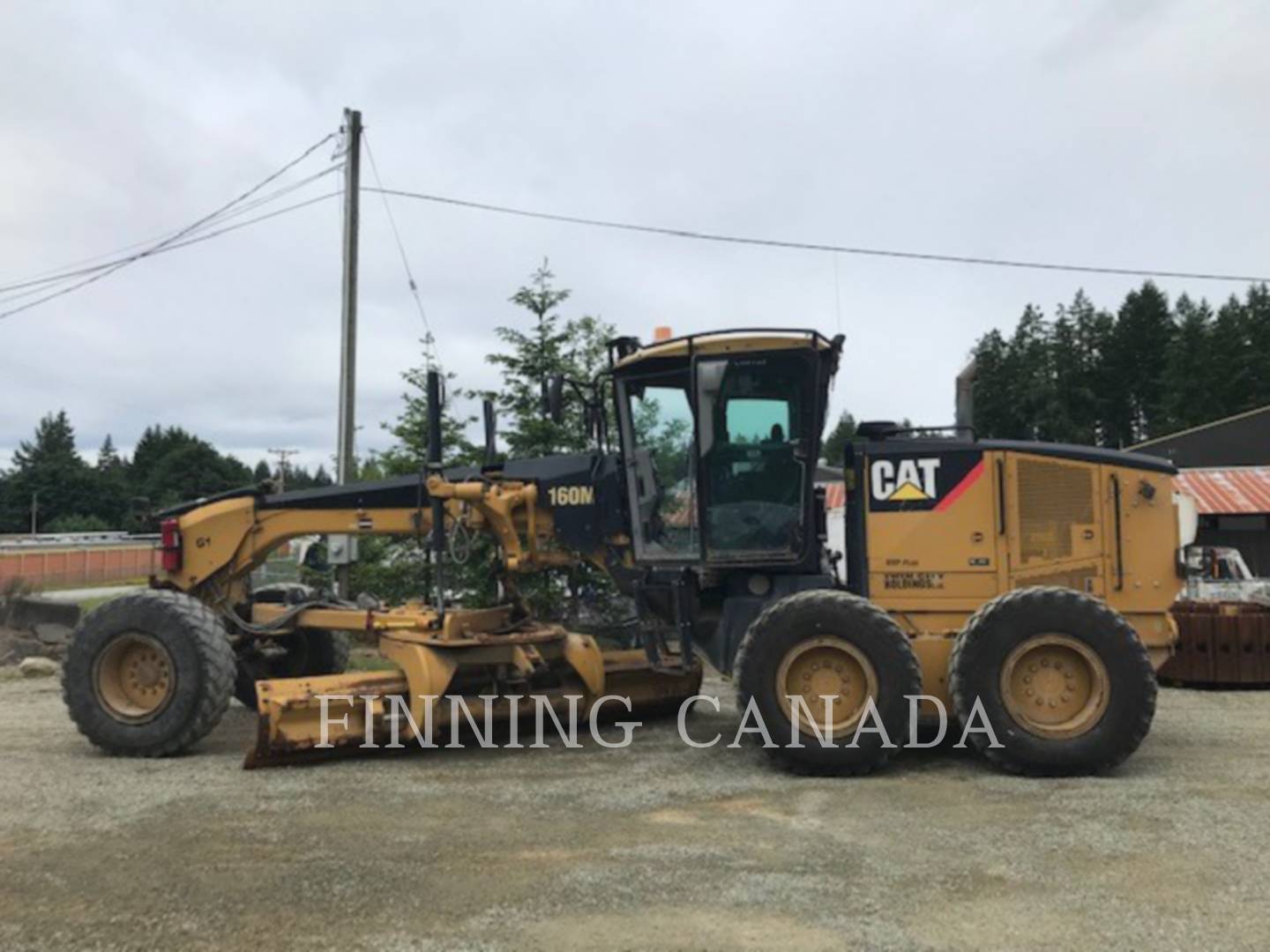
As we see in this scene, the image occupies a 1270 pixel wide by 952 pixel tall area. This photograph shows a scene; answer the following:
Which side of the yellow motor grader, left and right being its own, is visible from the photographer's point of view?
left

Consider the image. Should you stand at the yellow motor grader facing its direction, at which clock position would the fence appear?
The fence is roughly at 2 o'clock from the yellow motor grader.

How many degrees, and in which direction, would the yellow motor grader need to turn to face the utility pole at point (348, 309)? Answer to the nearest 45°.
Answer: approximately 45° to its right
